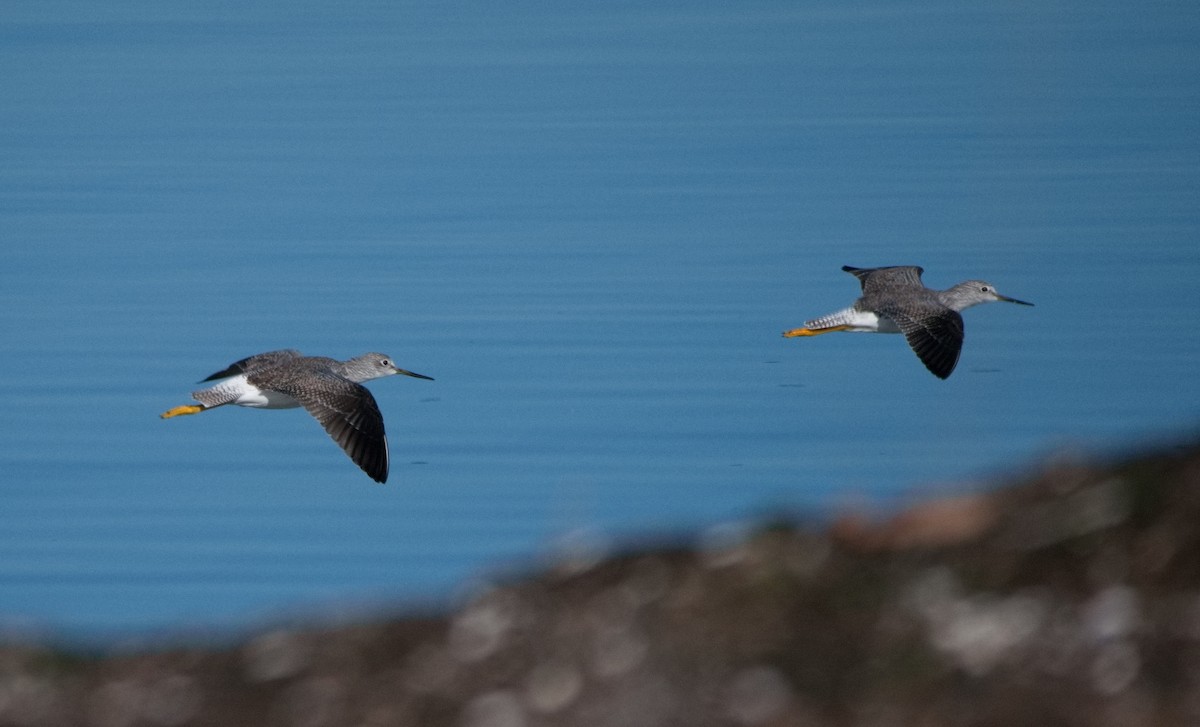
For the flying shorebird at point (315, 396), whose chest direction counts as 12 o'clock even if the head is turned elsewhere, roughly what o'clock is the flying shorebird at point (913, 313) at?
the flying shorebird at point (913, 313) is roughly at 12 o'clock from the flying shorebird at point (315, 396).

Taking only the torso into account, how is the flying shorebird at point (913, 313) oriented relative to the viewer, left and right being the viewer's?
facing to the right of the viewer

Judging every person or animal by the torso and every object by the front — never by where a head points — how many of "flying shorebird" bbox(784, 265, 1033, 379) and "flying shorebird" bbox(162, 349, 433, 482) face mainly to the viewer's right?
2

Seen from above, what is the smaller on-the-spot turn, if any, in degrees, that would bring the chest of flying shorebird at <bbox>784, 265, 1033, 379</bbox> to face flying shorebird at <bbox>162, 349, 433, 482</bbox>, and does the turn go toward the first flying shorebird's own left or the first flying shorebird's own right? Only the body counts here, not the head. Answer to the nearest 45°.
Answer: approximately 135° to the first flying shorebird's own right

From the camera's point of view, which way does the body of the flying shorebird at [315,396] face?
to the viewer's right
